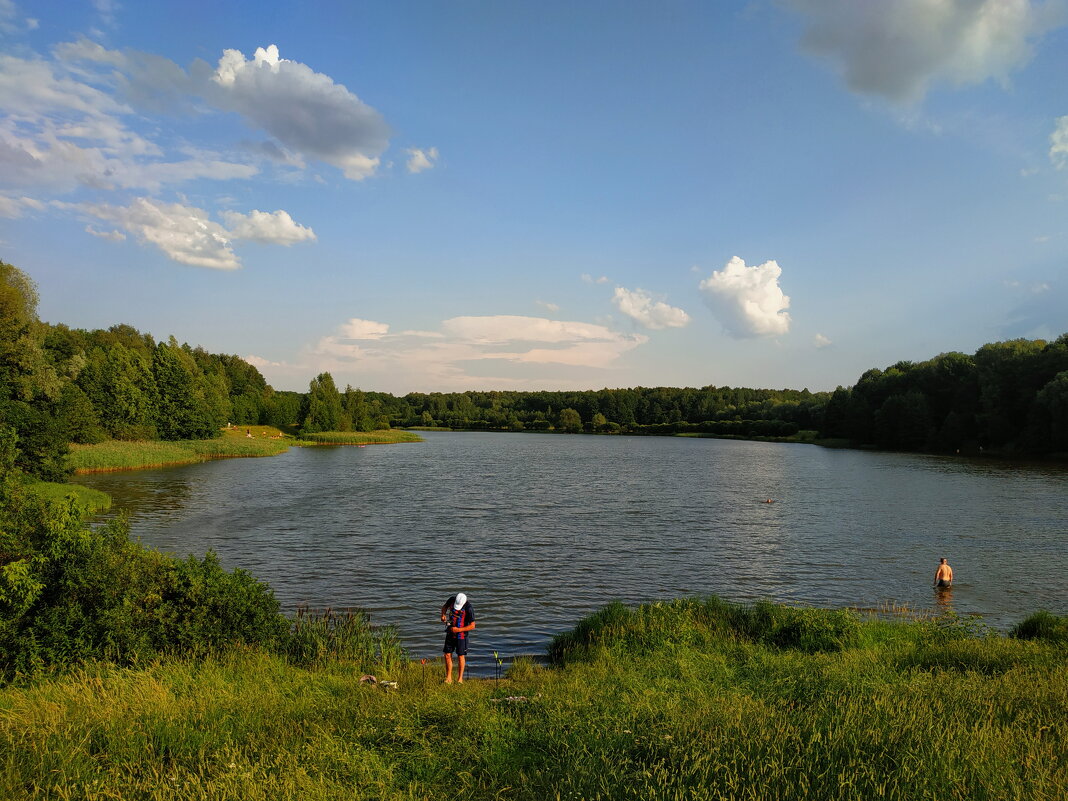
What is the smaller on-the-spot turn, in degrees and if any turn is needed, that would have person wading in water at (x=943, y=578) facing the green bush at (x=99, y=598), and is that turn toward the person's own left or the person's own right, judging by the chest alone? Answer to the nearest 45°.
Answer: approximately 135° to the person's own left

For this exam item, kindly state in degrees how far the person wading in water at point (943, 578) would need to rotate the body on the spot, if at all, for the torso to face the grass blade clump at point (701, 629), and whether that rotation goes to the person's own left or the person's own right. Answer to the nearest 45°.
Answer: approximately 180°

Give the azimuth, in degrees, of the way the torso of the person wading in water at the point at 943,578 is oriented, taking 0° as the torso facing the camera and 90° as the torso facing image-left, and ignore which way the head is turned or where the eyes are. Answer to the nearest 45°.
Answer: approximately 180°

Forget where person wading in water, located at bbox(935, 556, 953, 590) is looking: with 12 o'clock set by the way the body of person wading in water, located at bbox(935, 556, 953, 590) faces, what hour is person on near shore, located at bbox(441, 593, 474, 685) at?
person on near shore, located at bbox(441, 593, 474, 685) is roughly at 7 o'clock from person wading in water, located at bbox(935, 556, 953, 590).

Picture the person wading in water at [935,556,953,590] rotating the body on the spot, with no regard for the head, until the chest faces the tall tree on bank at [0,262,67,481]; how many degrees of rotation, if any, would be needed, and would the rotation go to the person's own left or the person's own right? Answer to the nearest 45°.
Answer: approximately 90° to the person's own left

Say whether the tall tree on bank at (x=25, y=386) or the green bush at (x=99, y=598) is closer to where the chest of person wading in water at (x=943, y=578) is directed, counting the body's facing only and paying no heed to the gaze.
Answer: the tall tree on bank
